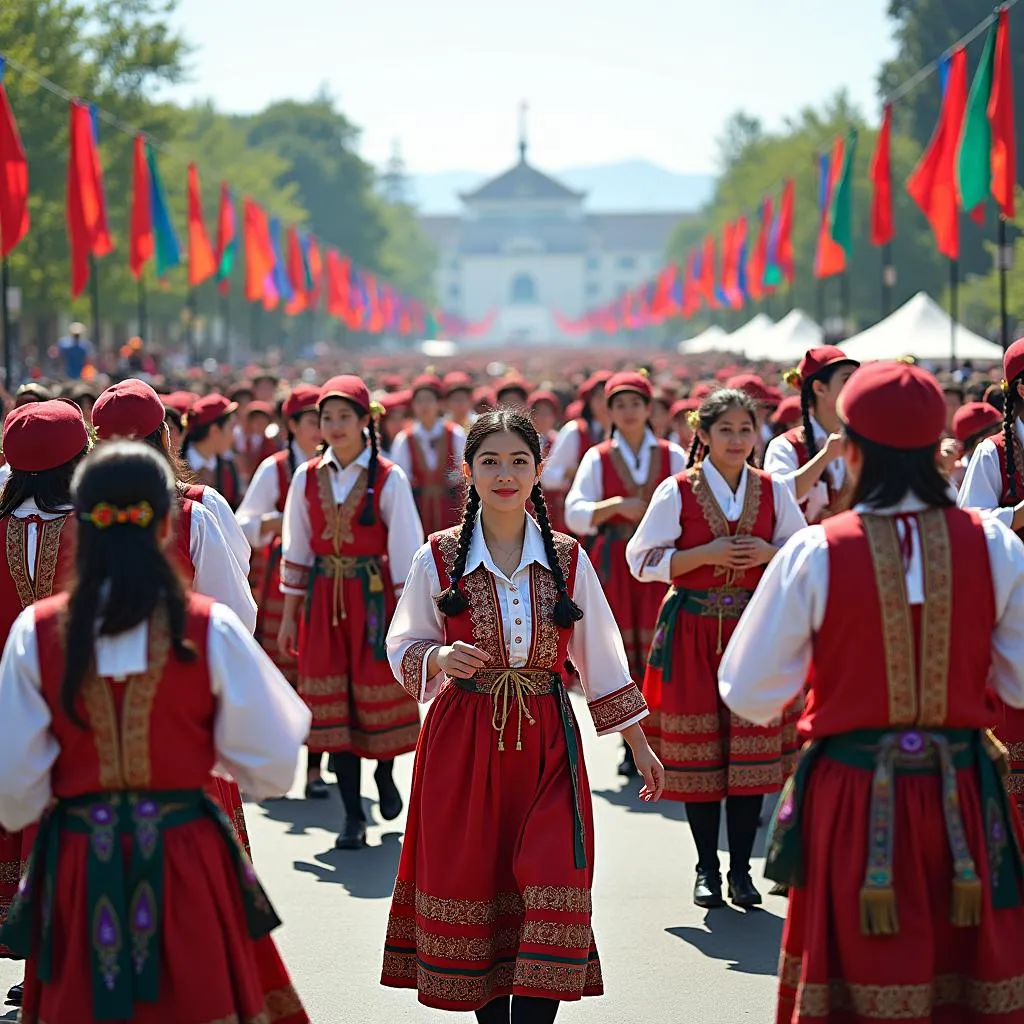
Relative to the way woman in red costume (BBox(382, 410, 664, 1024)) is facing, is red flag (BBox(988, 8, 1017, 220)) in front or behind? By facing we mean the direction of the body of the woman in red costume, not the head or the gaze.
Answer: behind

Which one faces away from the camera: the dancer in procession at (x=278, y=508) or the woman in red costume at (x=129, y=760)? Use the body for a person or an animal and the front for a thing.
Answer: the woman in red costume

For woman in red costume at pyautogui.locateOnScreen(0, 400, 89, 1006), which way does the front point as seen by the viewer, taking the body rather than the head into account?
away from the camera

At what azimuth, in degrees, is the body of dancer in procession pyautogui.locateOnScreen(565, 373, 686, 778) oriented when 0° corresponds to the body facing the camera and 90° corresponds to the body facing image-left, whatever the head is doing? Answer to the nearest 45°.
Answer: approximately 0°

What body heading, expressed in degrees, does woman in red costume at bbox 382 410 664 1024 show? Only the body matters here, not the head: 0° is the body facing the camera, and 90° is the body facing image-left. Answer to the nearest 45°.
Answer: approximately 0°

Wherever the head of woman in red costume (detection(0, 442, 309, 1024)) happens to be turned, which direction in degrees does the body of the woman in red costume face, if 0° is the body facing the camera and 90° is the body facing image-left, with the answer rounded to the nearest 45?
approximately 180°

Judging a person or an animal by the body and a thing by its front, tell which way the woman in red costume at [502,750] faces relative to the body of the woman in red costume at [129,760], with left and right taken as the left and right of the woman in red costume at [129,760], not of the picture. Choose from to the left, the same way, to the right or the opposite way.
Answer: the opposite way

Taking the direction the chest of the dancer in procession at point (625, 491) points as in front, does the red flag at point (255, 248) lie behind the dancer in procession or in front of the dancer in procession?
behind

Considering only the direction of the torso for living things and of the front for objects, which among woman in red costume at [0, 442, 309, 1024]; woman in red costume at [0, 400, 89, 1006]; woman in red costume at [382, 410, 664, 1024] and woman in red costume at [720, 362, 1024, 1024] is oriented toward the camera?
woman in red costume at [382, 410, 664, 1024]

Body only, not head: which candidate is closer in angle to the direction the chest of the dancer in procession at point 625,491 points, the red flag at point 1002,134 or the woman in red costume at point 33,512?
the woman in red costume

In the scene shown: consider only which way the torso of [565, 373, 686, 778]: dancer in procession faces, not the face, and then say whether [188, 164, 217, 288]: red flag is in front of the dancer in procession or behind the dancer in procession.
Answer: behind

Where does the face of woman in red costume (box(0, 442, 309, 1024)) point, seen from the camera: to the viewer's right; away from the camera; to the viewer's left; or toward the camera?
away from the camera

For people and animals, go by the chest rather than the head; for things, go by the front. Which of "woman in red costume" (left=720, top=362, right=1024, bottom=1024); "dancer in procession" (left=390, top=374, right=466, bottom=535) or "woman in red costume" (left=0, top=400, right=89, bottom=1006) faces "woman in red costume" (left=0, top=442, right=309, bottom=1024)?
the dancer in procession
